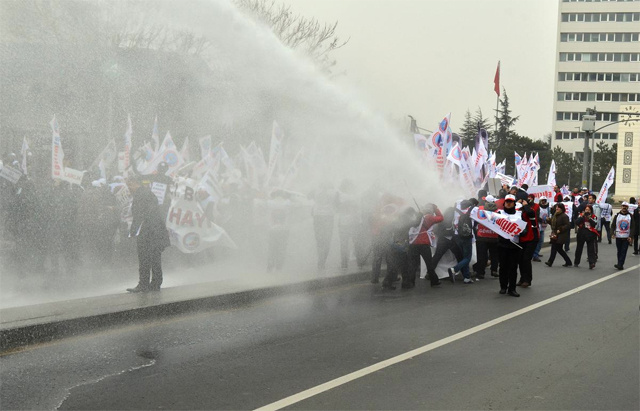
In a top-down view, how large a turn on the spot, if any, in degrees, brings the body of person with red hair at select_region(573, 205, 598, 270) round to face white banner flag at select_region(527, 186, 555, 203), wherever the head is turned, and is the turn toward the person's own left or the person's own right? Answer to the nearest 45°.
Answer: approximately 135° to the person's own right

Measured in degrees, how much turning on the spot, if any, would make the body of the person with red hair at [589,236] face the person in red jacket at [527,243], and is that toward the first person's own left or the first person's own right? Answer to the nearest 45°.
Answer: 0° — they already face them

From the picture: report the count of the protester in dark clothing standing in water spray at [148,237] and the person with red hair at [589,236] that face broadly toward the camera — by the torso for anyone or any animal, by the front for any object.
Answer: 1

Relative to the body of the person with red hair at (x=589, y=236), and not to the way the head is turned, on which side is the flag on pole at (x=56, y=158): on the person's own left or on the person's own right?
on the person's own right

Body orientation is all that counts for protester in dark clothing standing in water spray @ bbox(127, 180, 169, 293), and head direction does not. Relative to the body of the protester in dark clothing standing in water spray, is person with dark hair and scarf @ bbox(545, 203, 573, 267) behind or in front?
behind

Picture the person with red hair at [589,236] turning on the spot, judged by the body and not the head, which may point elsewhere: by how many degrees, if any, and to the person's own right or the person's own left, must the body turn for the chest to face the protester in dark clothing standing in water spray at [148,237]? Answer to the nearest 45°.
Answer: approximately 45° to the person's own right
